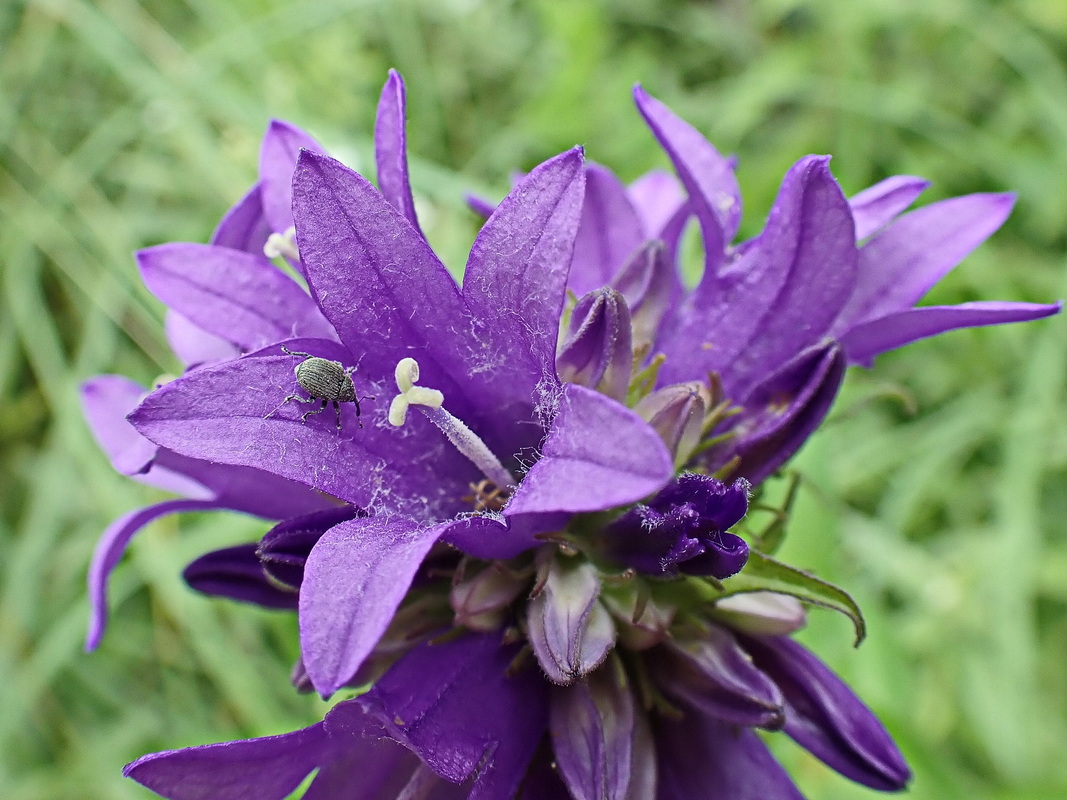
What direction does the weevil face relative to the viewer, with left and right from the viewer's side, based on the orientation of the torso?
facing the viewer and to the right of the viewer
